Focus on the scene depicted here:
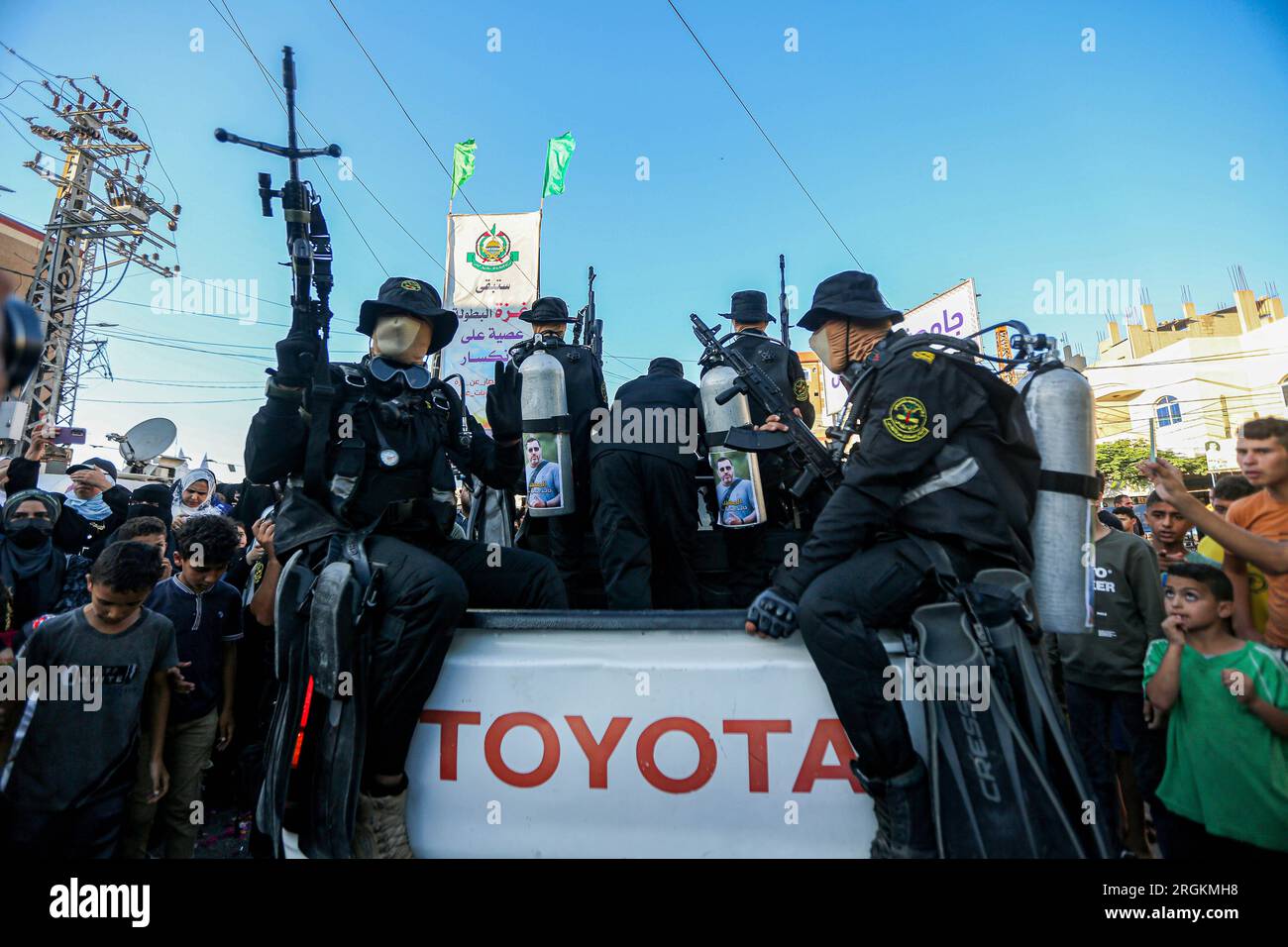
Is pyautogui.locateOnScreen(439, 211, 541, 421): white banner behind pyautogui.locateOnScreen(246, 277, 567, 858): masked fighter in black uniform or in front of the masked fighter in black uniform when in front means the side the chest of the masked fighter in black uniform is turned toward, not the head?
behind

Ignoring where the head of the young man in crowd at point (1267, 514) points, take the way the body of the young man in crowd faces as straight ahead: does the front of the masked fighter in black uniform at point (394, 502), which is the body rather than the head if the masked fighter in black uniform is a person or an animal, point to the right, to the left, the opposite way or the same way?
to the left

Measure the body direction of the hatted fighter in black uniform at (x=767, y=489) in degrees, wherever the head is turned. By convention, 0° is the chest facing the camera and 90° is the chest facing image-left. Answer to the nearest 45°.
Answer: approximately 180°

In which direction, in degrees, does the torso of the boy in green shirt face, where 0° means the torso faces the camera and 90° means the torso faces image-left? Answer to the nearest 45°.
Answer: approximately 45°

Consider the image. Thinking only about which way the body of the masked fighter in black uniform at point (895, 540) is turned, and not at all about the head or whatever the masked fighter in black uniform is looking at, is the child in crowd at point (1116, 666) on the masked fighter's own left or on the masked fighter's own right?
on the masked fighter's own right

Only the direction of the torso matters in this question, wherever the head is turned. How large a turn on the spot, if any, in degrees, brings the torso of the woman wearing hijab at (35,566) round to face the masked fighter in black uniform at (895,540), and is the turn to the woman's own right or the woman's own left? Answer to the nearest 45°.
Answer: approximately 45° to the woman's own left

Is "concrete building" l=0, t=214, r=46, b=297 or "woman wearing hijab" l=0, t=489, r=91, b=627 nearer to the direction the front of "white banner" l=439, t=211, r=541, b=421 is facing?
the woman wearing hijab

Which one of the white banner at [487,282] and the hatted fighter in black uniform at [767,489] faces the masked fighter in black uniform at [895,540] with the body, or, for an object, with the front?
the white banner

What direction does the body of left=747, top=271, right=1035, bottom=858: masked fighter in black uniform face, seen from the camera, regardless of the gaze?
to the viewer's left
